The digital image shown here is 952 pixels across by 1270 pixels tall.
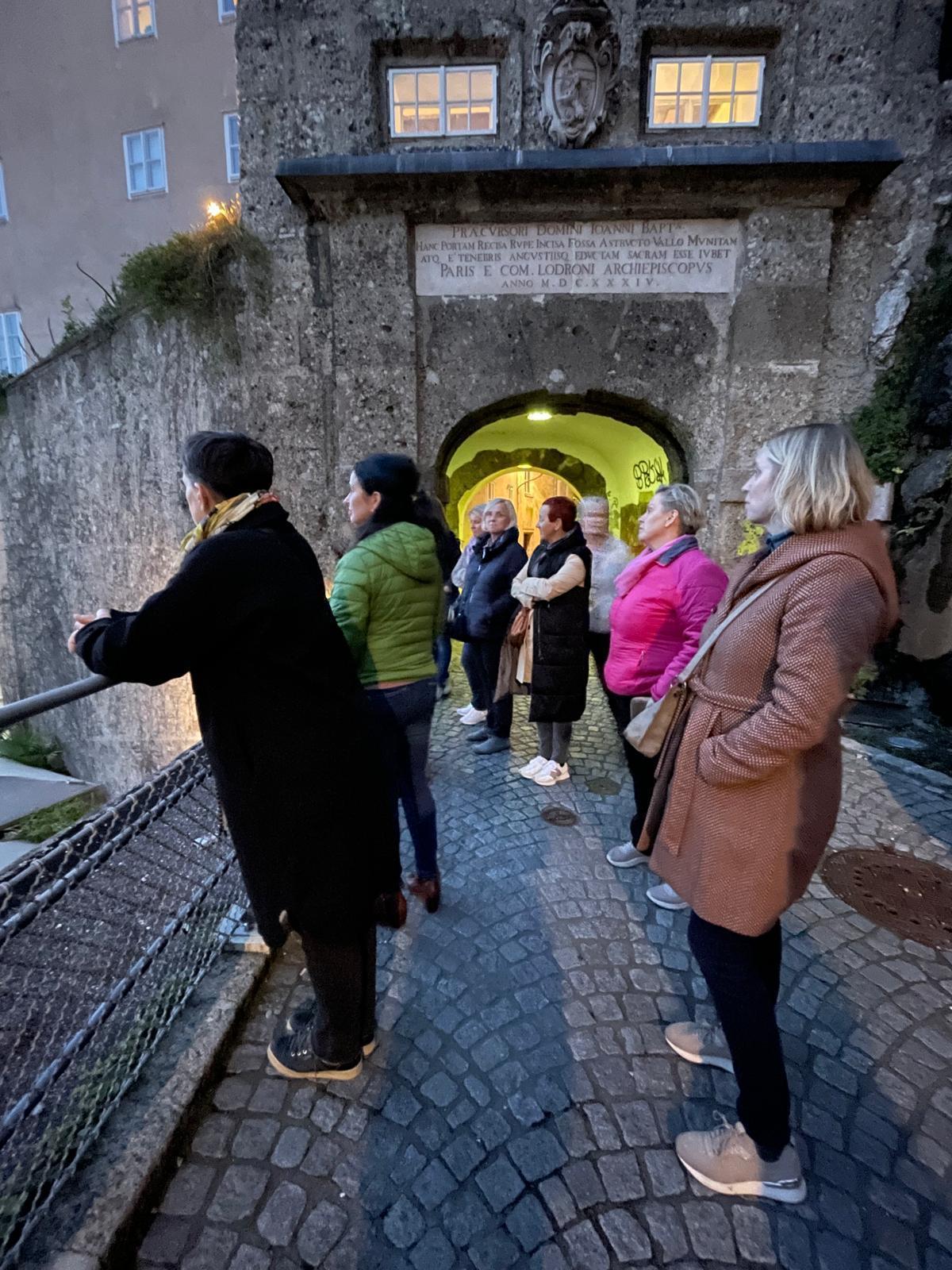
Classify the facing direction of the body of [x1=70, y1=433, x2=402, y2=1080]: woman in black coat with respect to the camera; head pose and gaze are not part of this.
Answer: to the viewer's left

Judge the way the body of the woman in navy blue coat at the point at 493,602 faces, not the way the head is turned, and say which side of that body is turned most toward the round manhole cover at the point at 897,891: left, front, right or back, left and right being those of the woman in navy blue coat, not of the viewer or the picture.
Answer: left

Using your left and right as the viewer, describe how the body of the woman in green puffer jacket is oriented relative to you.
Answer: facing away from the viewer and to the left of the viewer

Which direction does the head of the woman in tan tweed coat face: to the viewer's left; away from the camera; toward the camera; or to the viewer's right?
to the viewer's left

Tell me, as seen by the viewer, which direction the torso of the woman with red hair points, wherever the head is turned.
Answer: to the viewer's left

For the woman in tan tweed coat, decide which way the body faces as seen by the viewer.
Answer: to the viewer's left

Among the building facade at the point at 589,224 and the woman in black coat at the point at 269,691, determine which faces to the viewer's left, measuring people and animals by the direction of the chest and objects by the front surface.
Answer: the woman in black coat

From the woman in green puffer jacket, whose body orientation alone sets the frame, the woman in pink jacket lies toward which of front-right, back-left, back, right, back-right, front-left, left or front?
back-right
